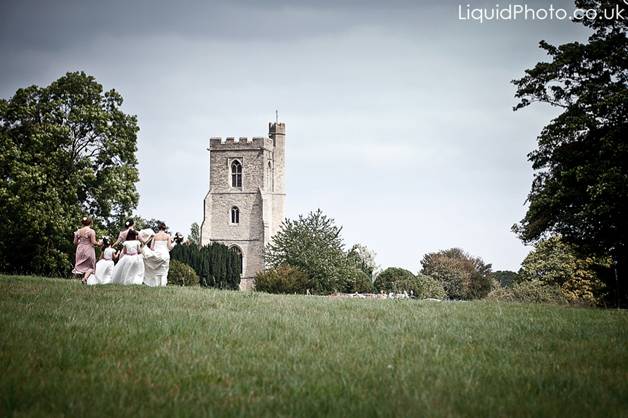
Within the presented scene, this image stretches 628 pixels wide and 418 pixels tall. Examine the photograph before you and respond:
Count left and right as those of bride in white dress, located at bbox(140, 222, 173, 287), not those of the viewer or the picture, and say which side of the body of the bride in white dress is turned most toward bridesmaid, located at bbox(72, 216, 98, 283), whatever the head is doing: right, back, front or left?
left

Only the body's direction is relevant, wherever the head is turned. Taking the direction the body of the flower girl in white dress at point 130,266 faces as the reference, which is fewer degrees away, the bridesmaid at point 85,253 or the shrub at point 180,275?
the shrub

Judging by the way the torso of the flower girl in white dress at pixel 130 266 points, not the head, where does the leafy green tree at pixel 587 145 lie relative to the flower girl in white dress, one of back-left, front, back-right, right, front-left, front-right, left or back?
right

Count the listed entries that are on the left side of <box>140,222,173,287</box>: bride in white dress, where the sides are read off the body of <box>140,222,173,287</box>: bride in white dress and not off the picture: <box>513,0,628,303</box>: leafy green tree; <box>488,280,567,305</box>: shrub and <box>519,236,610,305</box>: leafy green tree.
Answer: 0

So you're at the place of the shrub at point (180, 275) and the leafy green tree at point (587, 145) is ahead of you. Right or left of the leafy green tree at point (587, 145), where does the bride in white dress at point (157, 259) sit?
right

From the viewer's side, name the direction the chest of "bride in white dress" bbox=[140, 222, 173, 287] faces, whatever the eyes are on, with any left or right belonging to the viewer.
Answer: facing away from the viewer

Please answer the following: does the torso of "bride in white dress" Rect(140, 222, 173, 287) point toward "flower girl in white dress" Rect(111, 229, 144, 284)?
no

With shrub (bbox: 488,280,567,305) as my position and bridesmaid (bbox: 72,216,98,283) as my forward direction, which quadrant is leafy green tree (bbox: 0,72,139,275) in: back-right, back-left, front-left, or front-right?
front-right

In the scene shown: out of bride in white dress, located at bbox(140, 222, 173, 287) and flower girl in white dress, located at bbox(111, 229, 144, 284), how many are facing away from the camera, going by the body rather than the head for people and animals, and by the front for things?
2

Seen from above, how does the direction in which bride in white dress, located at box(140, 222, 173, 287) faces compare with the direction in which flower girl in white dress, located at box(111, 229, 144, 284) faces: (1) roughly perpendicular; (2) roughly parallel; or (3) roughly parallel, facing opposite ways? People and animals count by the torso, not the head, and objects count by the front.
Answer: roughly parallel

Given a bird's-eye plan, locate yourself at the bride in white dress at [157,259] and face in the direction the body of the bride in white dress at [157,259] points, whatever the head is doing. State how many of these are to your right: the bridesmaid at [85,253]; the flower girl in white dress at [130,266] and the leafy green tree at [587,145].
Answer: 1

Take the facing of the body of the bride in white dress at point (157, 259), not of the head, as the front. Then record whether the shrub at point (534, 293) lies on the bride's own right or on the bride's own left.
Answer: on the bride's own right

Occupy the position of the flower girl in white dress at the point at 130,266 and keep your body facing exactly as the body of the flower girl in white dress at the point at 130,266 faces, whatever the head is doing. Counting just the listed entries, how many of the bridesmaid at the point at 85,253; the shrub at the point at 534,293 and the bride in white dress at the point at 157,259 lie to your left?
1

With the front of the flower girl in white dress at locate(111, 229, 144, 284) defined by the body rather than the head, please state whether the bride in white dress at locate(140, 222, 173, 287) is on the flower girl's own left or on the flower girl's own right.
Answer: on the flower girl's own right

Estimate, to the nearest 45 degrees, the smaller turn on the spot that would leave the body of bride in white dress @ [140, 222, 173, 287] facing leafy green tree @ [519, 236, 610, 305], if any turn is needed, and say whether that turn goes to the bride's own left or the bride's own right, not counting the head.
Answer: approximately 45° to the bride's own right

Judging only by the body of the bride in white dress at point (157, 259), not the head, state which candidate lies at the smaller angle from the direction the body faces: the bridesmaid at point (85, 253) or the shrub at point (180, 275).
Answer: the shrub

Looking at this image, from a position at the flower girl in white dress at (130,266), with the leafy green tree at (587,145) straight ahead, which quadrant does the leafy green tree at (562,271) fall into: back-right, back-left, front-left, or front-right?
front-left

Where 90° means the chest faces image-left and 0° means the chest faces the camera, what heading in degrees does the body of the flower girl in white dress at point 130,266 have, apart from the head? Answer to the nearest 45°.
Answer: approximately 180°
